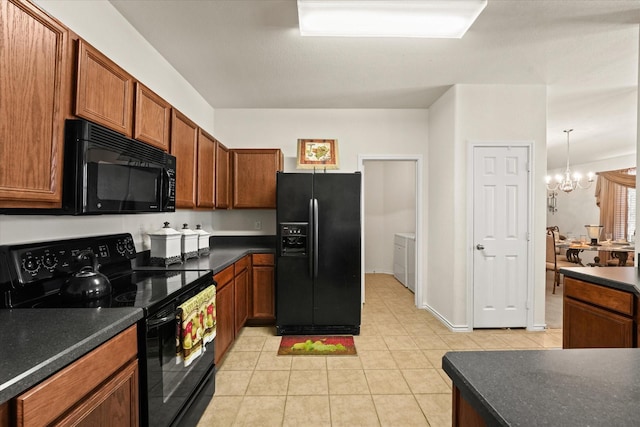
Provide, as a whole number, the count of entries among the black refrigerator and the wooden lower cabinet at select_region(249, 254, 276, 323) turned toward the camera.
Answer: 2

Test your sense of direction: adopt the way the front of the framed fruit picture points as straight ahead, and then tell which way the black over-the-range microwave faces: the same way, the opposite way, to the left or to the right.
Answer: to the left

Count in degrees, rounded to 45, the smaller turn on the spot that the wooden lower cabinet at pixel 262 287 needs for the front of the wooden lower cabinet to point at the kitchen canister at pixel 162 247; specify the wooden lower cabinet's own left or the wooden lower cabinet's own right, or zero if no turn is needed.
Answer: approximately 45° to the wooden lower cabinet's own right

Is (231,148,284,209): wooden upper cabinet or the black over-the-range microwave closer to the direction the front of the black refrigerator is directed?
the black over-the-range microwave

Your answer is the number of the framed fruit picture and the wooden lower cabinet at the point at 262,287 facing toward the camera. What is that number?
2

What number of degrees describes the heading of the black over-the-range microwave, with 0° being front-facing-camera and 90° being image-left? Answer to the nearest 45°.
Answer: approximately 315°

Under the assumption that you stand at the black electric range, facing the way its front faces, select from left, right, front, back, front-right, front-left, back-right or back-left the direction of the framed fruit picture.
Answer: left

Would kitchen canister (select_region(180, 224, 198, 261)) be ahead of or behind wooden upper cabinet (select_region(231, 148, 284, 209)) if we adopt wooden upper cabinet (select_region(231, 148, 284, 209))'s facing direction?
ahead

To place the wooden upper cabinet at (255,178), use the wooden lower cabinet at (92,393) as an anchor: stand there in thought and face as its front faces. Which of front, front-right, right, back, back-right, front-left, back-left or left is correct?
left

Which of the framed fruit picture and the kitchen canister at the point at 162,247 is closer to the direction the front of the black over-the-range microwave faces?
the framed fruit picture

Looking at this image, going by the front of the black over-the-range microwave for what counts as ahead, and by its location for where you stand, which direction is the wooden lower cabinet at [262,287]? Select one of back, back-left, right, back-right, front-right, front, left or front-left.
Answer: left

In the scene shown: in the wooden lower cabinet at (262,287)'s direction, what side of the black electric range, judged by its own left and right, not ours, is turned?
left

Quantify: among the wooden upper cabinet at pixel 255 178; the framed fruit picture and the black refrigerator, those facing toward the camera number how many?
3

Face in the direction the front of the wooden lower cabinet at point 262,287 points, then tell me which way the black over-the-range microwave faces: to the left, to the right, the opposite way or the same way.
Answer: to the left

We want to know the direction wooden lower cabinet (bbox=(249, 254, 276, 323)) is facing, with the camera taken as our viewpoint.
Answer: facing the viewer

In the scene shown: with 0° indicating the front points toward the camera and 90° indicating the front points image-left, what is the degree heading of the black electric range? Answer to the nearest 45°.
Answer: approximately 315°

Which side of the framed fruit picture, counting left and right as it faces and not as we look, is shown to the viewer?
front

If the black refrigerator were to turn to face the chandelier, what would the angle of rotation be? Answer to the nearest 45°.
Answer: approximately 135° to its left

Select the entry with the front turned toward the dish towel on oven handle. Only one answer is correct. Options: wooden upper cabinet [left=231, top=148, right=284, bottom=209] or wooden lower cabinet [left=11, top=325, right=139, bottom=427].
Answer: the wooden upper cabinet
